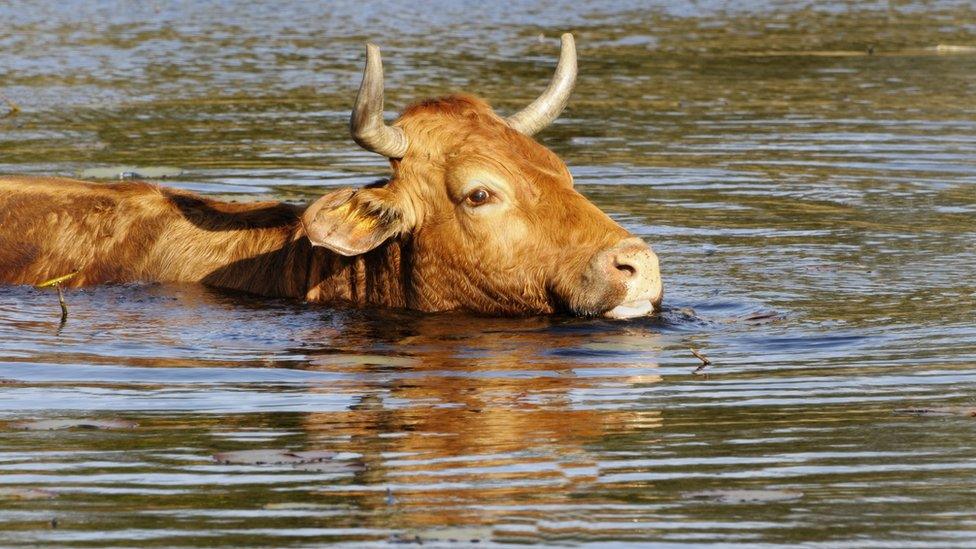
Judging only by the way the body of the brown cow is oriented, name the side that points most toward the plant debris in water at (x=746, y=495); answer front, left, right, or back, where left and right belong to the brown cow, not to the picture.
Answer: right

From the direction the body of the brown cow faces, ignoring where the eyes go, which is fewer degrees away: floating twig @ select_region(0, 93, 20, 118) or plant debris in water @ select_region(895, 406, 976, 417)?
the plant debris in water

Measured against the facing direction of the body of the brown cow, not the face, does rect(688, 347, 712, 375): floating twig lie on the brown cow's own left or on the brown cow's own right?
on the brown cow's own right

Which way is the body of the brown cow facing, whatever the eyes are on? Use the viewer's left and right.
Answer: facing to the right of the viewer

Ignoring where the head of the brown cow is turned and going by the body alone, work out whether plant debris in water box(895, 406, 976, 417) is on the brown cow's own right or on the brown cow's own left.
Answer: on the brown cow's own right

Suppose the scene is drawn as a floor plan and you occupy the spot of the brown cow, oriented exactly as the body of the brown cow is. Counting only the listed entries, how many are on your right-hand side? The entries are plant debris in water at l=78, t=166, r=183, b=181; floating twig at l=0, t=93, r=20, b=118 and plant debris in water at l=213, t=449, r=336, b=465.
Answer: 1

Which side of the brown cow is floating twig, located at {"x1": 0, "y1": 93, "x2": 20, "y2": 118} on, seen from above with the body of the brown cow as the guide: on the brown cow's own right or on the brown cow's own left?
on the brown cow's own left

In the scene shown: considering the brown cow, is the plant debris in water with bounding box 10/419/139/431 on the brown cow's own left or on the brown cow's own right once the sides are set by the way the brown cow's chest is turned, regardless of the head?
on the brown cow's own right

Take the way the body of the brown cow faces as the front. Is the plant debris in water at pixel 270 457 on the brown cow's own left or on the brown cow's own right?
on the brown cow's own right
